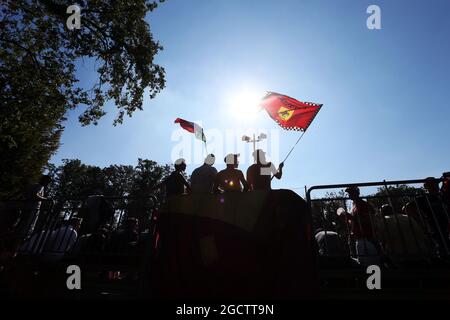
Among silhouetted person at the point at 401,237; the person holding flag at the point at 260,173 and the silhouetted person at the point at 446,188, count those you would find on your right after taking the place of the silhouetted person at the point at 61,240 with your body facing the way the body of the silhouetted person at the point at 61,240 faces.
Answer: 3

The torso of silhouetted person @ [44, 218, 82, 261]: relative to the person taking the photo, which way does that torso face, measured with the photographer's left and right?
facing away from the viewer and to the right of the viewer

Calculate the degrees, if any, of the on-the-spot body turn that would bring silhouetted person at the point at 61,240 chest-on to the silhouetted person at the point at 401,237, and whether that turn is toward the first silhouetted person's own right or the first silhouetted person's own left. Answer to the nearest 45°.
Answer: approximately 90° to the first silhouetted person's own right

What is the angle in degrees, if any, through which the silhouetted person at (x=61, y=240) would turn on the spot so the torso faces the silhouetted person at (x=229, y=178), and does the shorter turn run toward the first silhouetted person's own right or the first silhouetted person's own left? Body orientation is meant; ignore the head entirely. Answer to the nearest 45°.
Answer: approximately 90° to the first silhouetted person's own right

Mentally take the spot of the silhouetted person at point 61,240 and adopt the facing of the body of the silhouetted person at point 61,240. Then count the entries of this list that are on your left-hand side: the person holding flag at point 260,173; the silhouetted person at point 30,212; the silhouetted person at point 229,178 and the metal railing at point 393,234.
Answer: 1

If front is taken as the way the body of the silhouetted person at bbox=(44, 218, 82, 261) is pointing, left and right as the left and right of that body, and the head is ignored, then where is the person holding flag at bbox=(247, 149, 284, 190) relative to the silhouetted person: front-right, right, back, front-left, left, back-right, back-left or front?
right

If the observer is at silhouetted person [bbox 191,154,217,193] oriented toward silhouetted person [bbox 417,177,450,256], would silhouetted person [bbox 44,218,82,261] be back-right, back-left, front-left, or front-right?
back-right

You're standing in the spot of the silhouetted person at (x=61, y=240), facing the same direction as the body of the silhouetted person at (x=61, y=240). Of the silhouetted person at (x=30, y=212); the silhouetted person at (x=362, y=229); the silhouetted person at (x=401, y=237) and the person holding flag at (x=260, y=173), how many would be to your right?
3

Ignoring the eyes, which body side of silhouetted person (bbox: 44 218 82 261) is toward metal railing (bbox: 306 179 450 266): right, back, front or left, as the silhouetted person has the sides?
right

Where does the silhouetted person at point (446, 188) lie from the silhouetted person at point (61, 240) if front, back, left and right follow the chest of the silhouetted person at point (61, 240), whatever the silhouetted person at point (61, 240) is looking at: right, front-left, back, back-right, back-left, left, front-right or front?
right
